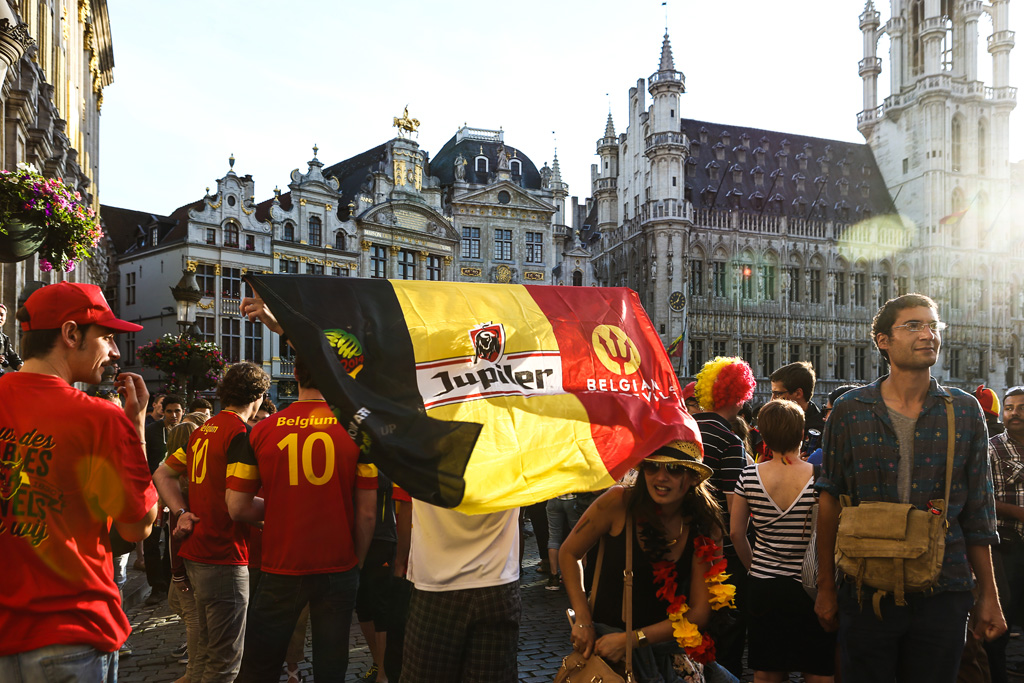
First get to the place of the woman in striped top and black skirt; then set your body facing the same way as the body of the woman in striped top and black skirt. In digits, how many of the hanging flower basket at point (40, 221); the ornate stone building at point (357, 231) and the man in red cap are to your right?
0

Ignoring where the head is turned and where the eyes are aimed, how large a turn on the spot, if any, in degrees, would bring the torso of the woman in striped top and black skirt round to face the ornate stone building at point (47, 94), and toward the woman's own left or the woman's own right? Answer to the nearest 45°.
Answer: approximately 45° to the woman's own left

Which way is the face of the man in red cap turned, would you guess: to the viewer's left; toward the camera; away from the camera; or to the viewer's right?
to the viewer's right

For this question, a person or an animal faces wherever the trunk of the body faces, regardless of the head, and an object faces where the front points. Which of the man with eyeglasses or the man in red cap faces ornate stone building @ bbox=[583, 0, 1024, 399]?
the man in red cap

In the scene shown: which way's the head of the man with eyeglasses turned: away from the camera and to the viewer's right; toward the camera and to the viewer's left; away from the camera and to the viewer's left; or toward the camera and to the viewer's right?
toward the camera and to the viewer's right

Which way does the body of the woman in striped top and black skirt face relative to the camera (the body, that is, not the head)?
away from the camera

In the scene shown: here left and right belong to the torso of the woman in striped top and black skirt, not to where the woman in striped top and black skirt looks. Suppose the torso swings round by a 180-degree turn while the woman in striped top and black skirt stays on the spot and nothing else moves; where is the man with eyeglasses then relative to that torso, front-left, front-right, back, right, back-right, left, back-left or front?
front-left

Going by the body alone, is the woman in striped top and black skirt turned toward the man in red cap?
no

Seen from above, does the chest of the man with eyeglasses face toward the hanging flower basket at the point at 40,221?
no

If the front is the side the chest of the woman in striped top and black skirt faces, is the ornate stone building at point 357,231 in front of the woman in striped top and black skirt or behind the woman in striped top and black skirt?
in front

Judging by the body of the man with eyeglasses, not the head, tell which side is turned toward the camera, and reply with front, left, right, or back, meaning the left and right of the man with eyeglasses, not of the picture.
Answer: front

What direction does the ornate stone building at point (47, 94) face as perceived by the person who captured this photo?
facing to the right of the viewer

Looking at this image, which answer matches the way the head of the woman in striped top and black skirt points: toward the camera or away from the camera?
away from the camera
